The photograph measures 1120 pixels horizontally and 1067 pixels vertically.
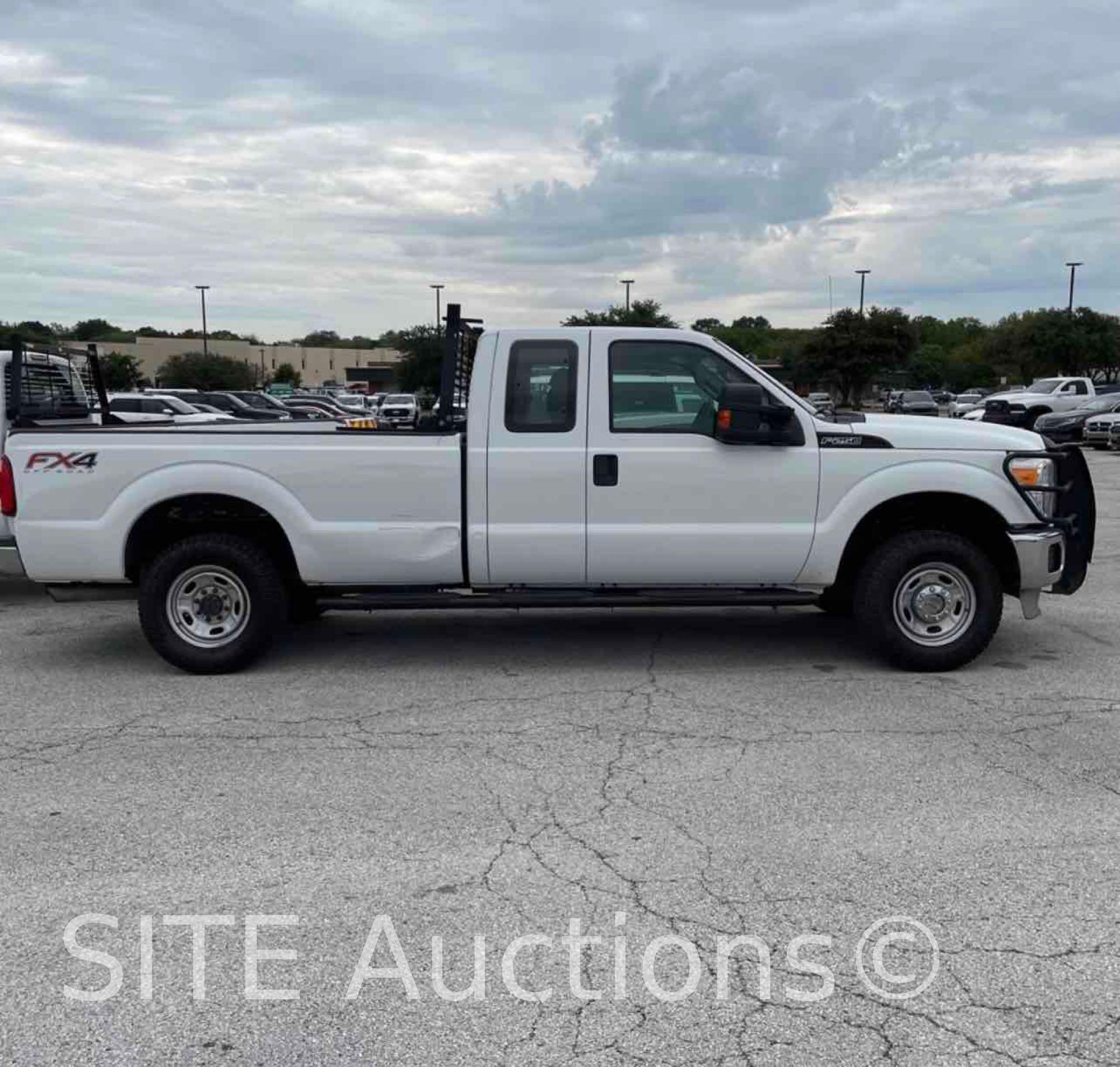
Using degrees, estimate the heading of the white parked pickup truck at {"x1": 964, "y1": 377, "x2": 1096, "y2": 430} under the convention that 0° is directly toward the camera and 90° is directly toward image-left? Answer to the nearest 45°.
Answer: approximately 45°

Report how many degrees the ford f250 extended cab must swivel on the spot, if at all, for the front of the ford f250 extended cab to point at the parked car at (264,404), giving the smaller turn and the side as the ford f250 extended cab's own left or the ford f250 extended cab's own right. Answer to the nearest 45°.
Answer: approximately 90° to the ford f250 extended cab's own left

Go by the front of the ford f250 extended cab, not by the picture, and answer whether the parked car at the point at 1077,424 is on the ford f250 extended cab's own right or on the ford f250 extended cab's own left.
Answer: on the ford f250 extended cab's own left

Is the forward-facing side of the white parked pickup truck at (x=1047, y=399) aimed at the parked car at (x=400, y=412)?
yes

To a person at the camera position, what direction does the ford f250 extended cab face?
facing to the right of the viewer

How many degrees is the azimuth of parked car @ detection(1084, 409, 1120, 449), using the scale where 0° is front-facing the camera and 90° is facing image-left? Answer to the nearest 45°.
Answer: approximately 45°

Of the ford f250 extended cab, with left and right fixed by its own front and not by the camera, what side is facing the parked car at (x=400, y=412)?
left

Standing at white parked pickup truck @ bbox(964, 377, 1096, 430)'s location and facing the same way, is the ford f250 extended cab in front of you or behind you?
in front

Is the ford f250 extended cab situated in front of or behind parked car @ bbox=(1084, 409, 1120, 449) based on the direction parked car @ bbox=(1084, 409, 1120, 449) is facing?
in front

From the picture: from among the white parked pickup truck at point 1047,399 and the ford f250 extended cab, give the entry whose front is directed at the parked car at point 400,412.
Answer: the white parked pickup truck

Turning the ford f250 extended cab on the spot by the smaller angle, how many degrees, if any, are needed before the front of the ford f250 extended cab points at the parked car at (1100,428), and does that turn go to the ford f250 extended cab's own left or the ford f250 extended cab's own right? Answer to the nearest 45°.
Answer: approximately 45° to the ford f250 extended cab's own left

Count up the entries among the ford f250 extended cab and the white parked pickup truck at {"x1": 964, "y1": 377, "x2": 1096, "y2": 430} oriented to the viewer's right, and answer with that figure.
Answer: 1

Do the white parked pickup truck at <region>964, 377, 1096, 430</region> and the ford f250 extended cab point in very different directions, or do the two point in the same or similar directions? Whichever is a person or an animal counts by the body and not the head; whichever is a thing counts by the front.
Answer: very different directions
